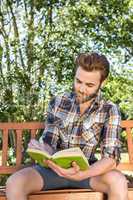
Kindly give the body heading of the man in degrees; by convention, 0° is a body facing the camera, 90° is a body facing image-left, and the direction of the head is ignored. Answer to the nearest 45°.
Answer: approximately 0°

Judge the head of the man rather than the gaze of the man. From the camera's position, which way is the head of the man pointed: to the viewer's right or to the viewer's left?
to the viewer's left
